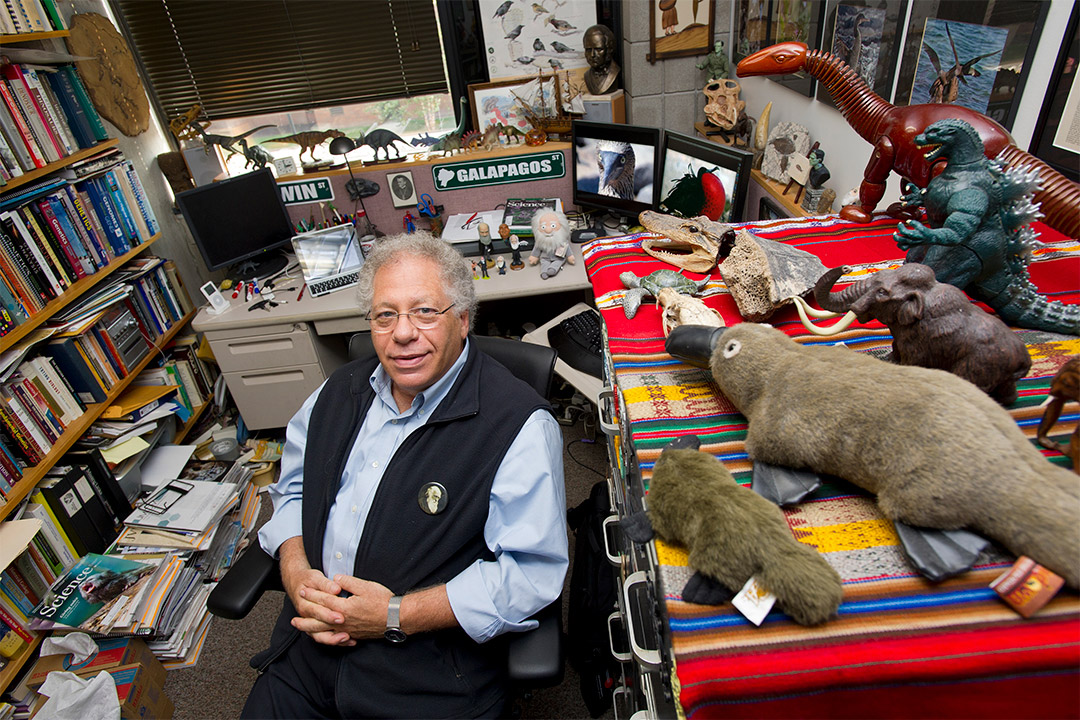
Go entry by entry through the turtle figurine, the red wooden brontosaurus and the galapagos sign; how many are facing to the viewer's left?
2

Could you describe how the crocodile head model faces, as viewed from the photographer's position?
facing to the left of the viewer

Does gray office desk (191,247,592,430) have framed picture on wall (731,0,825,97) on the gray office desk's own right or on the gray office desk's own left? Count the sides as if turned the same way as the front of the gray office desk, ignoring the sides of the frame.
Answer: on the gray office desk's own left

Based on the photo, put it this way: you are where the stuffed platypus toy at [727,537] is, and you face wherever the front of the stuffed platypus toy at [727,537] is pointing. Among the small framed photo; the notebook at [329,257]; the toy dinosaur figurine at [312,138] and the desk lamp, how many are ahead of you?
4

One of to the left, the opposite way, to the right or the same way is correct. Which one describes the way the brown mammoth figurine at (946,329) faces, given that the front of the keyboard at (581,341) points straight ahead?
to the right

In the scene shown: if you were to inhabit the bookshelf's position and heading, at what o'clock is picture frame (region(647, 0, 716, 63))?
The picture frame is roughly at 11 o'clock from the bookshelf.

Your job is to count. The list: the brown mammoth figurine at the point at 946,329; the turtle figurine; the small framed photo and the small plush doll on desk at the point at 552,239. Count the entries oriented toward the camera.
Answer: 2

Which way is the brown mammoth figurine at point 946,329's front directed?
to the viewer's left

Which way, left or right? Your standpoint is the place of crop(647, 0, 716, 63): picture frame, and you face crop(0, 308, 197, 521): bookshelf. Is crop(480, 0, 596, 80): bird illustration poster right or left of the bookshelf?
right

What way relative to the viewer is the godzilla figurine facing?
to the viewer's left

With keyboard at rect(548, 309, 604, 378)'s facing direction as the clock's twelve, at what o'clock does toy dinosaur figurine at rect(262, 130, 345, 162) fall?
The toy dinosaur figurine is roughly at 3 o'clock from the keyboard.
